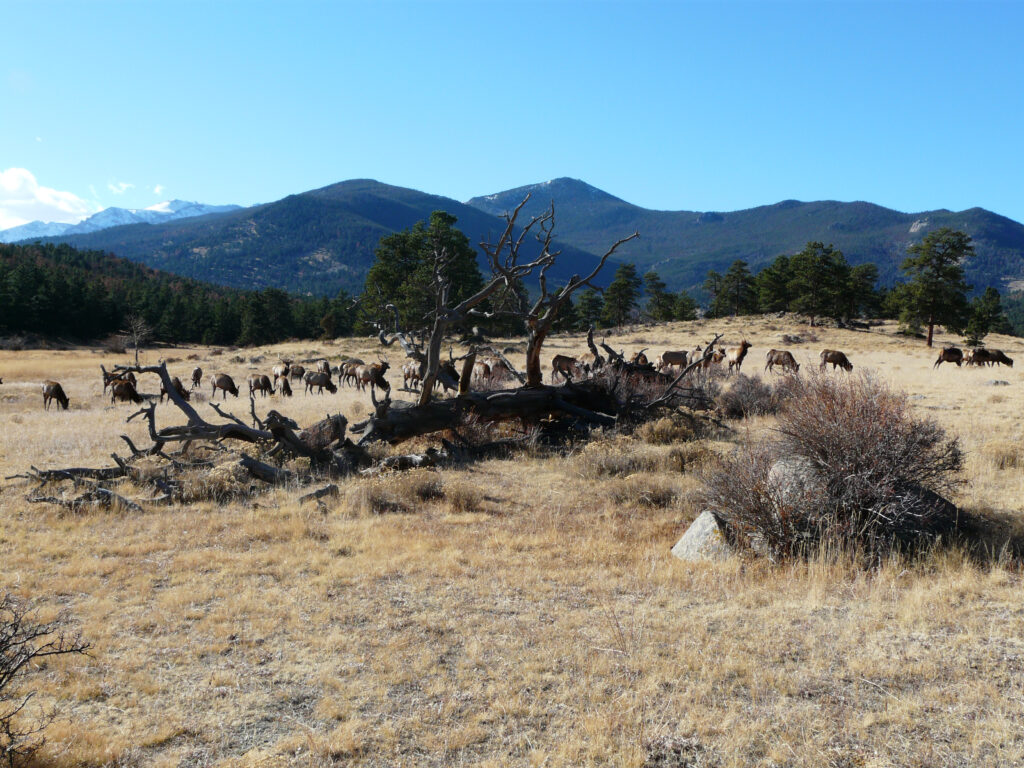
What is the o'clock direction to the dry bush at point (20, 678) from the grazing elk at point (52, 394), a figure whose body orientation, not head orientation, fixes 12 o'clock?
The dry bush is roughly at 3 o'clock from the grazing elk.

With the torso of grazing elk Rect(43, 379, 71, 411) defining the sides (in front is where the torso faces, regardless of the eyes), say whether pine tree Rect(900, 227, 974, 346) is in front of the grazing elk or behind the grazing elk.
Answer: in front

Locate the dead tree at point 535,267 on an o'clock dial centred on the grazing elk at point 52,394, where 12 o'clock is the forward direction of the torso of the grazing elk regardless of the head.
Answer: The dead tree is roughly at 2 o'clock from the grazing elk.

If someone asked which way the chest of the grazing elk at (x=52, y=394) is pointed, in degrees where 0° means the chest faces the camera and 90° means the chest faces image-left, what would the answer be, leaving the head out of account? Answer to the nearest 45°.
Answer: approximately 270°

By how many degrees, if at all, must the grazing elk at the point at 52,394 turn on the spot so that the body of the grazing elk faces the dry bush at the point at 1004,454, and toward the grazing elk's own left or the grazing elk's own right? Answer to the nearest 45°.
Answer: approximately 45° to the grazing elk's own right
